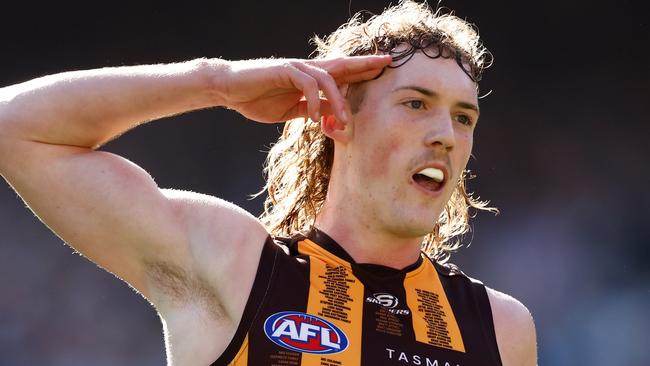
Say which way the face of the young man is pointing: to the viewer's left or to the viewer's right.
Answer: to the viewer's right

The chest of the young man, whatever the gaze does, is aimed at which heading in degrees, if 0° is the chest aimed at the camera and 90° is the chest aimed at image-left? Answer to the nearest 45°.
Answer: approximately 315°
